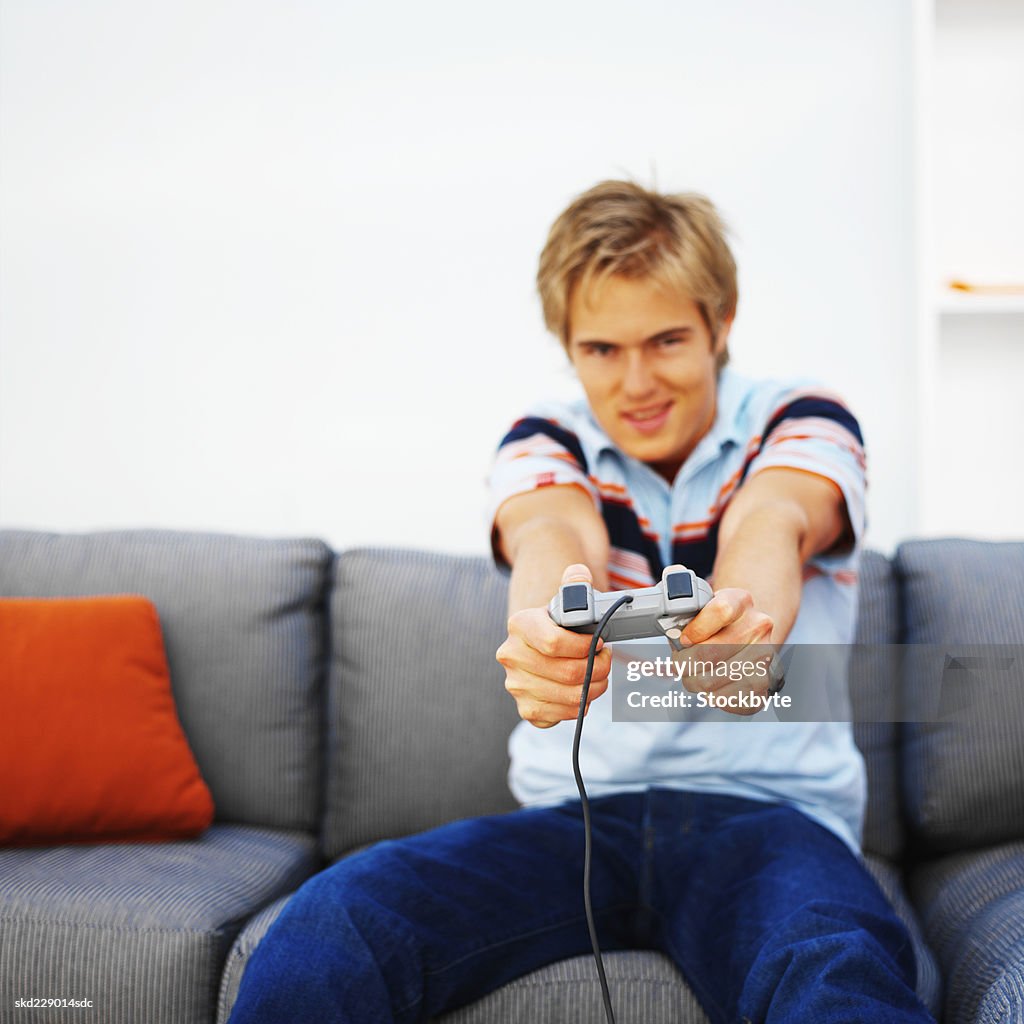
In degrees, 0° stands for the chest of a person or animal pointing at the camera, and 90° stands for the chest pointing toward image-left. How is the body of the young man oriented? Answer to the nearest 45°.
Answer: approximately 0°

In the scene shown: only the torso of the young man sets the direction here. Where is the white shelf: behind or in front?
behind

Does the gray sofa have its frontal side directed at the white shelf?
no

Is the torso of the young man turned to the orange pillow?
no

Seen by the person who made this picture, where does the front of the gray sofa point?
facing the viewer

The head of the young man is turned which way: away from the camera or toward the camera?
toward the camera
